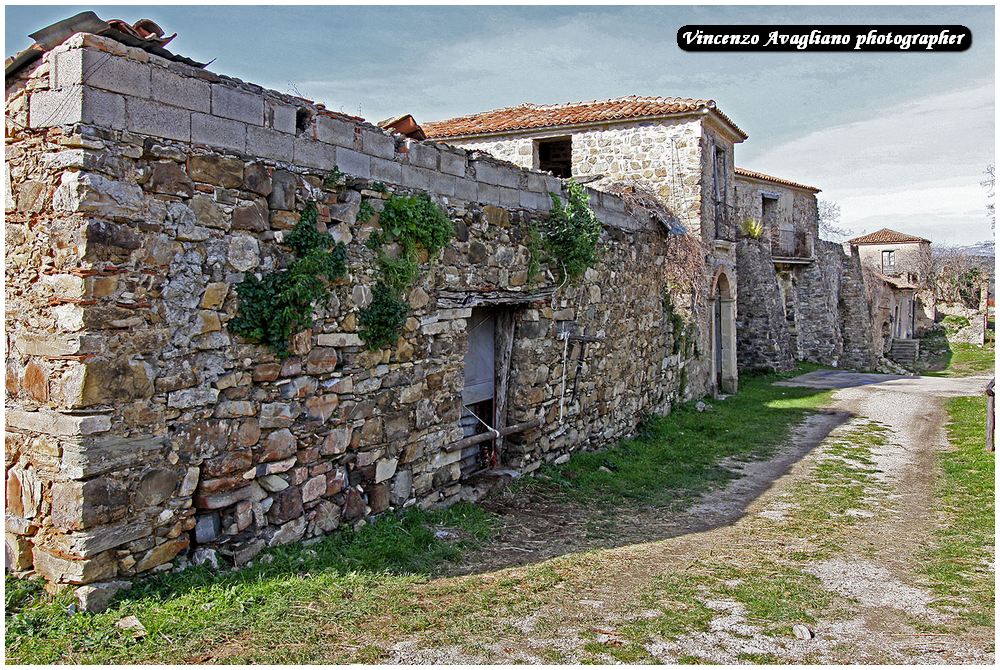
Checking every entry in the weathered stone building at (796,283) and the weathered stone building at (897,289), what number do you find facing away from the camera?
0

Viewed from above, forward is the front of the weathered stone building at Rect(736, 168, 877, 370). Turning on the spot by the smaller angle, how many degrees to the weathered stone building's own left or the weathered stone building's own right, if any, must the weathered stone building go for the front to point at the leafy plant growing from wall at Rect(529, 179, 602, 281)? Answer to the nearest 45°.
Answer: approximately 45° to the weathered stone building's own right

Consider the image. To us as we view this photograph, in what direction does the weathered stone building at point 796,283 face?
facing the viewer and to the right of the viewer

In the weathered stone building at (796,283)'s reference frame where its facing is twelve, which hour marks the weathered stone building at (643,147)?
the weathered stone building at (643,147) is roughly at 2 o'clock from the weathered stone building at (796,283).

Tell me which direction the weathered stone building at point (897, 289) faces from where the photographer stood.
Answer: facing the viewer

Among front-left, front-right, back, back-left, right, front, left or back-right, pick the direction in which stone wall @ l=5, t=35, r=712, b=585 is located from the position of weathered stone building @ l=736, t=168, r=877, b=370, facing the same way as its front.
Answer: front-right

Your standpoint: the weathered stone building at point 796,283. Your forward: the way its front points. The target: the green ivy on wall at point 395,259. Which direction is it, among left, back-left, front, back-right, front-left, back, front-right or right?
front-right
